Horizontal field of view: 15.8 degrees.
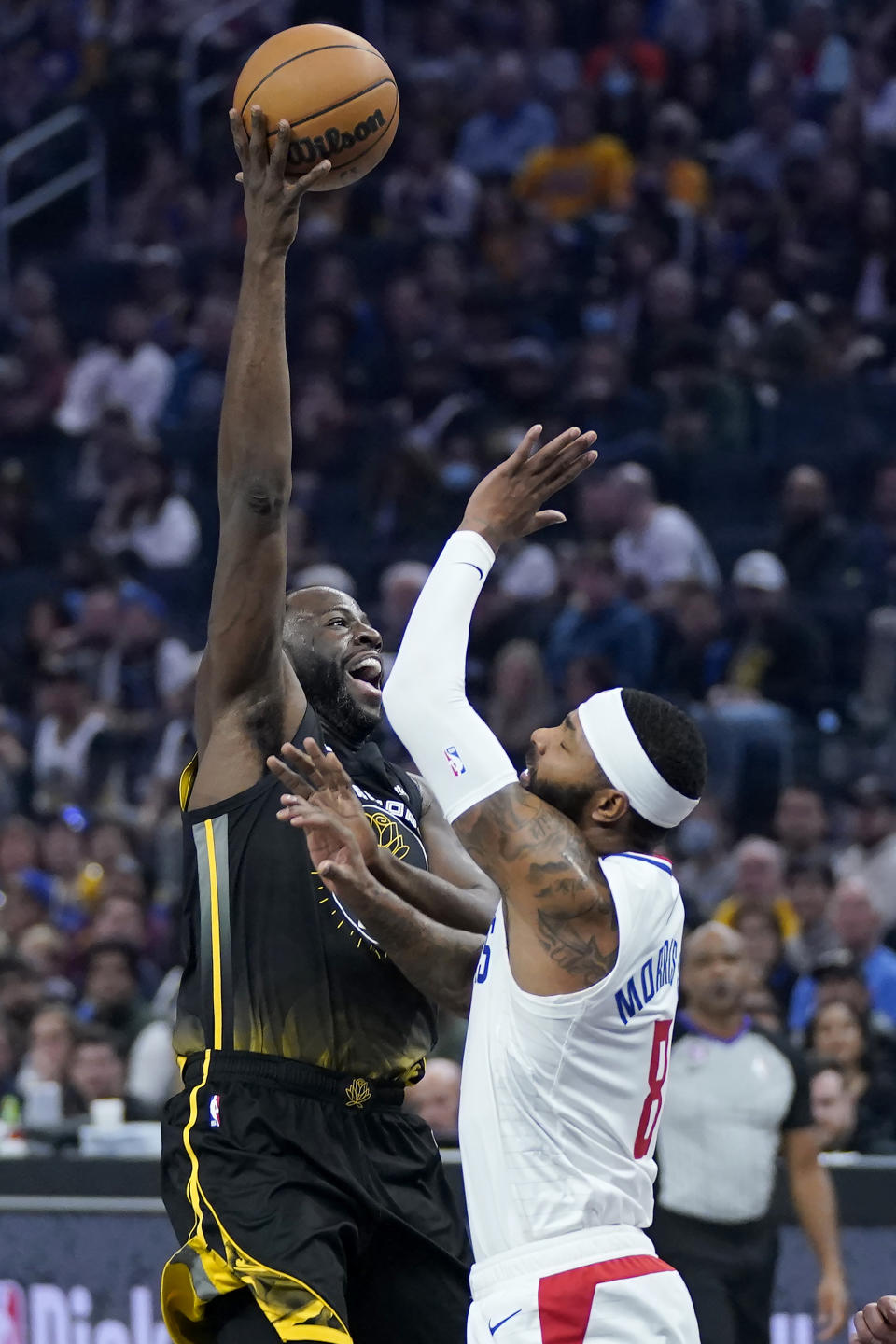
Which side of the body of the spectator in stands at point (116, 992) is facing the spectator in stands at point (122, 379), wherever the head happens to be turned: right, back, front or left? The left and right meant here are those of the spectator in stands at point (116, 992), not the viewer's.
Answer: back

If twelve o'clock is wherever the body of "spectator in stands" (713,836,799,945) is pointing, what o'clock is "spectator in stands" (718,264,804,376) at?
"spectator in stands" (718,264,804,376) is roughly at 6 o'clock from "spectator in stands" (713,836,799,945).

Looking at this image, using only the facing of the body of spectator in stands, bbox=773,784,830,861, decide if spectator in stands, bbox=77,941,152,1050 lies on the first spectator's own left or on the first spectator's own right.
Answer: on the first spectator's own right

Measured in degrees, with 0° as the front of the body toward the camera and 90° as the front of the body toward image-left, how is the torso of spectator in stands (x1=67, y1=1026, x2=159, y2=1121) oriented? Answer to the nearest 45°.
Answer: approximately 0°

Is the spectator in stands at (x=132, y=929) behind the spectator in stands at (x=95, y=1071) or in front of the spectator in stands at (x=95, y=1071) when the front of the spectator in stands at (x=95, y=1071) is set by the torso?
behind

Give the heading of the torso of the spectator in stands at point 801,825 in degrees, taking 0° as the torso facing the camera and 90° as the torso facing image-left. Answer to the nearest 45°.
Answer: approximately 0°

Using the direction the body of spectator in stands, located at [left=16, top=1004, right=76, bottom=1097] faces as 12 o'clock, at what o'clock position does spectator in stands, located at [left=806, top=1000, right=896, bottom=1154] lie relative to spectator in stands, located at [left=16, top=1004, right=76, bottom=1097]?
spectator in stands, located at [left=806, top=1000, right=896, bottom=1154] is roughly at 10 o'clock from spectator in stands, located at [left=16, top=1004, right=76, bottom=1097].

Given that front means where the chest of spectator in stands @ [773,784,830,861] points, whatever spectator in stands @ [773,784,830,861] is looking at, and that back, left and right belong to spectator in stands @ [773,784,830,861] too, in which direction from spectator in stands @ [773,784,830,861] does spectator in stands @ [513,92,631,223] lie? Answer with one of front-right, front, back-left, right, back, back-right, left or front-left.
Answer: back
